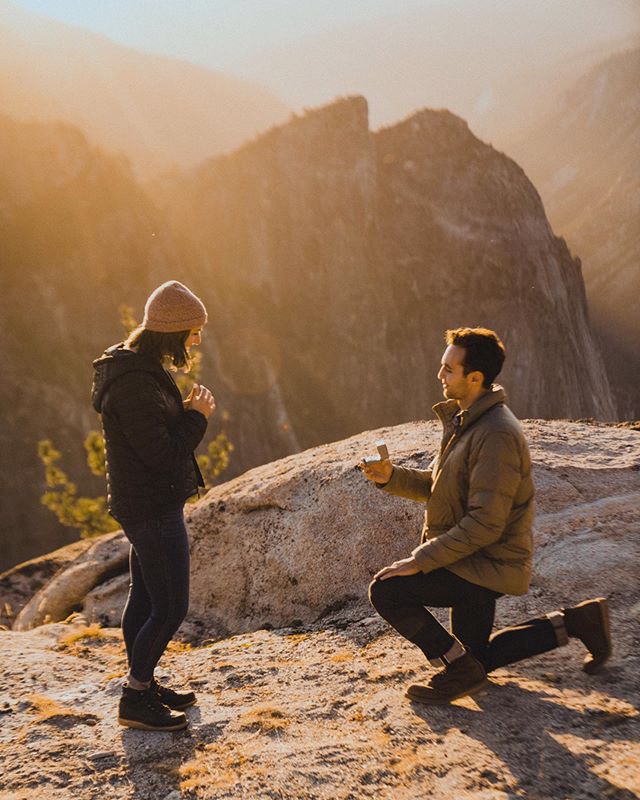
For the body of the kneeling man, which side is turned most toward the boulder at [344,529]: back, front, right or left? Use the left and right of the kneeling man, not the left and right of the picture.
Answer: right

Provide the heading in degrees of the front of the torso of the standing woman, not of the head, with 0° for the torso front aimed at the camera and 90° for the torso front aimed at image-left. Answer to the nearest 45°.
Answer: approximately 270°

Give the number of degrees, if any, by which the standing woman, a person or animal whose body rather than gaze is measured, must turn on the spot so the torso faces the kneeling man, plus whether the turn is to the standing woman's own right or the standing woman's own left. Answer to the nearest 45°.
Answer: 0° — they already face them

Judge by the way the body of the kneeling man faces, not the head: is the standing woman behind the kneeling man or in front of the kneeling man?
in front

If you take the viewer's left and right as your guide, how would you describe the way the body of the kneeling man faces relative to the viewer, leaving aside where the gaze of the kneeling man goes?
facing to the left of the viewer

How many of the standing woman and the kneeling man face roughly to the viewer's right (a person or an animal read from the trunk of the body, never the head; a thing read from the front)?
1

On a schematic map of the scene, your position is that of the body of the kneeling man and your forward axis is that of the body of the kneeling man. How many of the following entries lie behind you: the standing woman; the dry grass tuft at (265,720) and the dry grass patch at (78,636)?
0

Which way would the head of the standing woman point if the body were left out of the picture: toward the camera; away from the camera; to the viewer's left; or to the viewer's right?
to the viewer's right

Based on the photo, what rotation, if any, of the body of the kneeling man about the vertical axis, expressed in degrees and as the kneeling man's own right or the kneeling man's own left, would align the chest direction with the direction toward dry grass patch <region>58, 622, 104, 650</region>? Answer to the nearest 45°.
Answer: approximately 45° to the kneeling man's own right

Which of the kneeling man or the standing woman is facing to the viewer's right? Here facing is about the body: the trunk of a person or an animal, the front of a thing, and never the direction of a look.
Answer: the standing woman

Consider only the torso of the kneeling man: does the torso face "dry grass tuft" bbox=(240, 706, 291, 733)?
yes

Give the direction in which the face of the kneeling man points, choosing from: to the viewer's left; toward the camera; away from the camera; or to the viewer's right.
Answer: to the viewer's left

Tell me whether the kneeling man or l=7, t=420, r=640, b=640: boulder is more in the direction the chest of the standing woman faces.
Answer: the kneeling man
